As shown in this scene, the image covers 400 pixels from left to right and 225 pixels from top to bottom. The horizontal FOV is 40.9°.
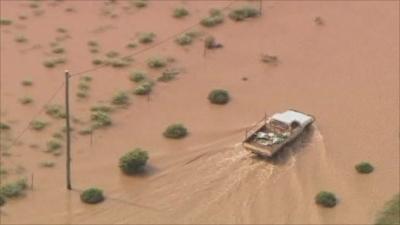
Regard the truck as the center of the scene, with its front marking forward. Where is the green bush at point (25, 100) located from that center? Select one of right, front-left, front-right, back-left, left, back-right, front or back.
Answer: back-left

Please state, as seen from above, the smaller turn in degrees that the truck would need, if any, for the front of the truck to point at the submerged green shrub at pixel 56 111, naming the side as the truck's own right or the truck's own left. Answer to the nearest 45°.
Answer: approximately 135° to the truck's own left

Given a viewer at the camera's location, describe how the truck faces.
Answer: facing away from the viewer and to the right of the viewer

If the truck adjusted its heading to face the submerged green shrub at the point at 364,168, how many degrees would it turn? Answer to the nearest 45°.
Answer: approximately 45° to its right

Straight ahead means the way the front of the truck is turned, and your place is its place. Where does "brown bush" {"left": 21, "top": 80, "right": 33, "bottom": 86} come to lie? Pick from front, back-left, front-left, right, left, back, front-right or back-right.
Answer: back-left

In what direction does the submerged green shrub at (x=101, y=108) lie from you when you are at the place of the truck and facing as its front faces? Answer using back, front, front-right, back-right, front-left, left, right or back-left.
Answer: back-left

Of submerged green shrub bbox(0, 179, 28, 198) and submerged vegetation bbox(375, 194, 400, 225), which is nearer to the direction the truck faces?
the submerged vegetation

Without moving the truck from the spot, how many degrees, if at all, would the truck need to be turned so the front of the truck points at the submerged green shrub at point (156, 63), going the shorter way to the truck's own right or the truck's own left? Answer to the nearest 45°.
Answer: approximately 90° to the truck's own left

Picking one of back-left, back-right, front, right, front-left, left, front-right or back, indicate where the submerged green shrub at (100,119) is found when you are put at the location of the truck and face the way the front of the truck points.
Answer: back-left

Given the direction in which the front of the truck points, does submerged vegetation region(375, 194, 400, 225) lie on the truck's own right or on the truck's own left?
on the truck's own right
